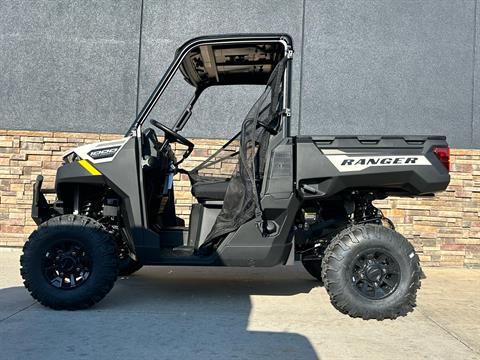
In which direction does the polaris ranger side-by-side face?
to the viewer's left
